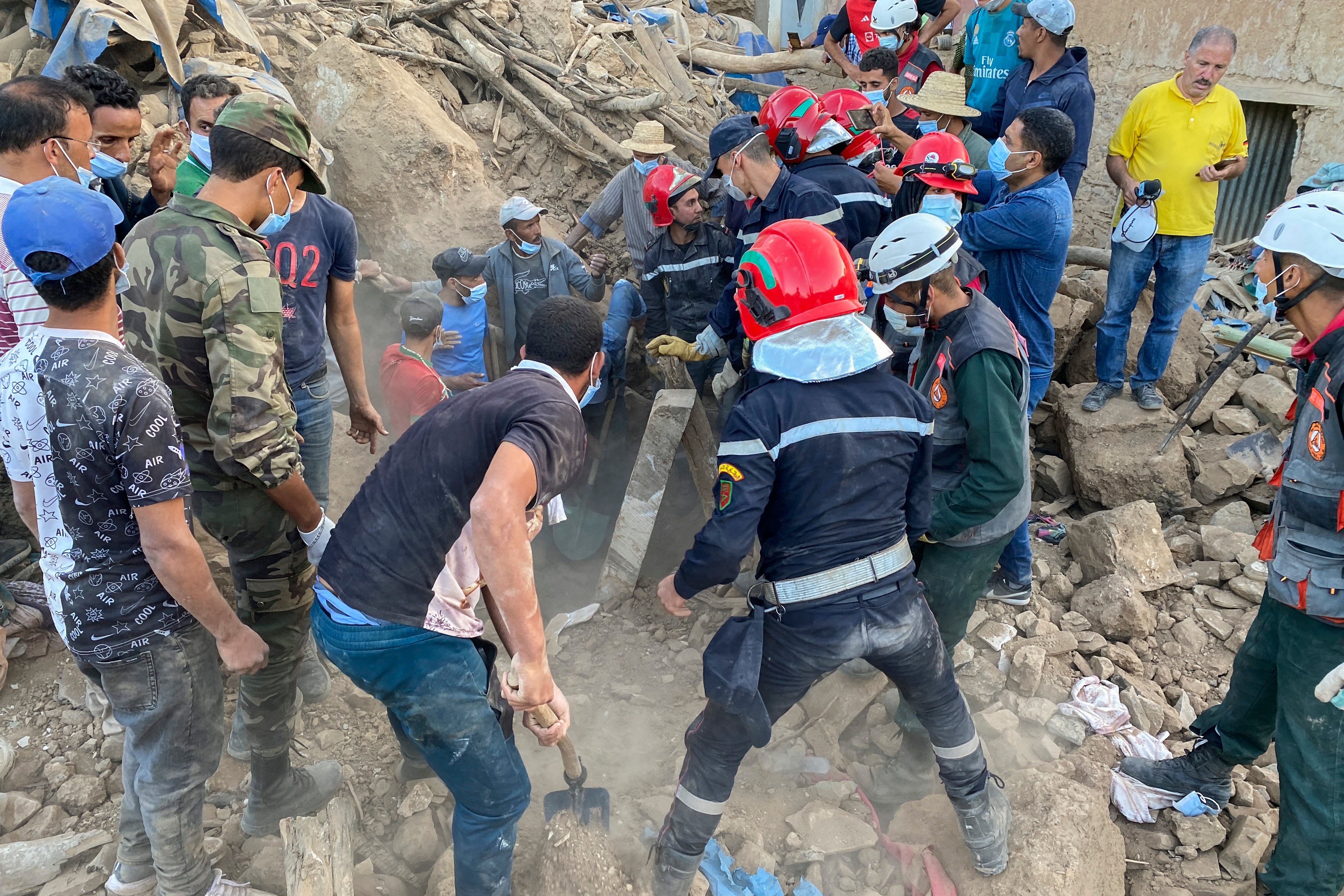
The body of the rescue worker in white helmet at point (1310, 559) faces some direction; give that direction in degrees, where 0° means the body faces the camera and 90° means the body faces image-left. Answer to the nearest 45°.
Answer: approximately 90°

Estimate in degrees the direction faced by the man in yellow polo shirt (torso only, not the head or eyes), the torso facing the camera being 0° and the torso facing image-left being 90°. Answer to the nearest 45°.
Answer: approximately 0°

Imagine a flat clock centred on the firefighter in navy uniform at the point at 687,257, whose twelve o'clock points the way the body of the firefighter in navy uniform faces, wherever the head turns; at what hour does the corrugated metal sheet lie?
The corrugated metal sheet is roughly at 8 o'clock from the firefighter in navy uniform.

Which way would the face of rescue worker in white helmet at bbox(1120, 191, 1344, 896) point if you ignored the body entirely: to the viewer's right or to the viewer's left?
to the viewer's left

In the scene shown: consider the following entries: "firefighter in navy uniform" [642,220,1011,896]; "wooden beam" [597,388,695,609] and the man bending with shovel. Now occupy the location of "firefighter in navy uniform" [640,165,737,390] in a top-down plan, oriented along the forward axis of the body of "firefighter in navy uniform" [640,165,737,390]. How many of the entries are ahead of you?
3

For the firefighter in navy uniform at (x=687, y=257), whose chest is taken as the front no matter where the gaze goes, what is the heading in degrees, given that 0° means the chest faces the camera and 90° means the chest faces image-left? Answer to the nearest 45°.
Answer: approximately 0°

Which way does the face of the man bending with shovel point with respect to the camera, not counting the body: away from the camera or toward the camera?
away from the camera

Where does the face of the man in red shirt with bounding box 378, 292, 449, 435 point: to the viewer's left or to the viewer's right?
to the viewer's right

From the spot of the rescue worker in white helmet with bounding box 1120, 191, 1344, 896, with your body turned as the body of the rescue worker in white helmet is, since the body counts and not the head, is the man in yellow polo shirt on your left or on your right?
on your right
